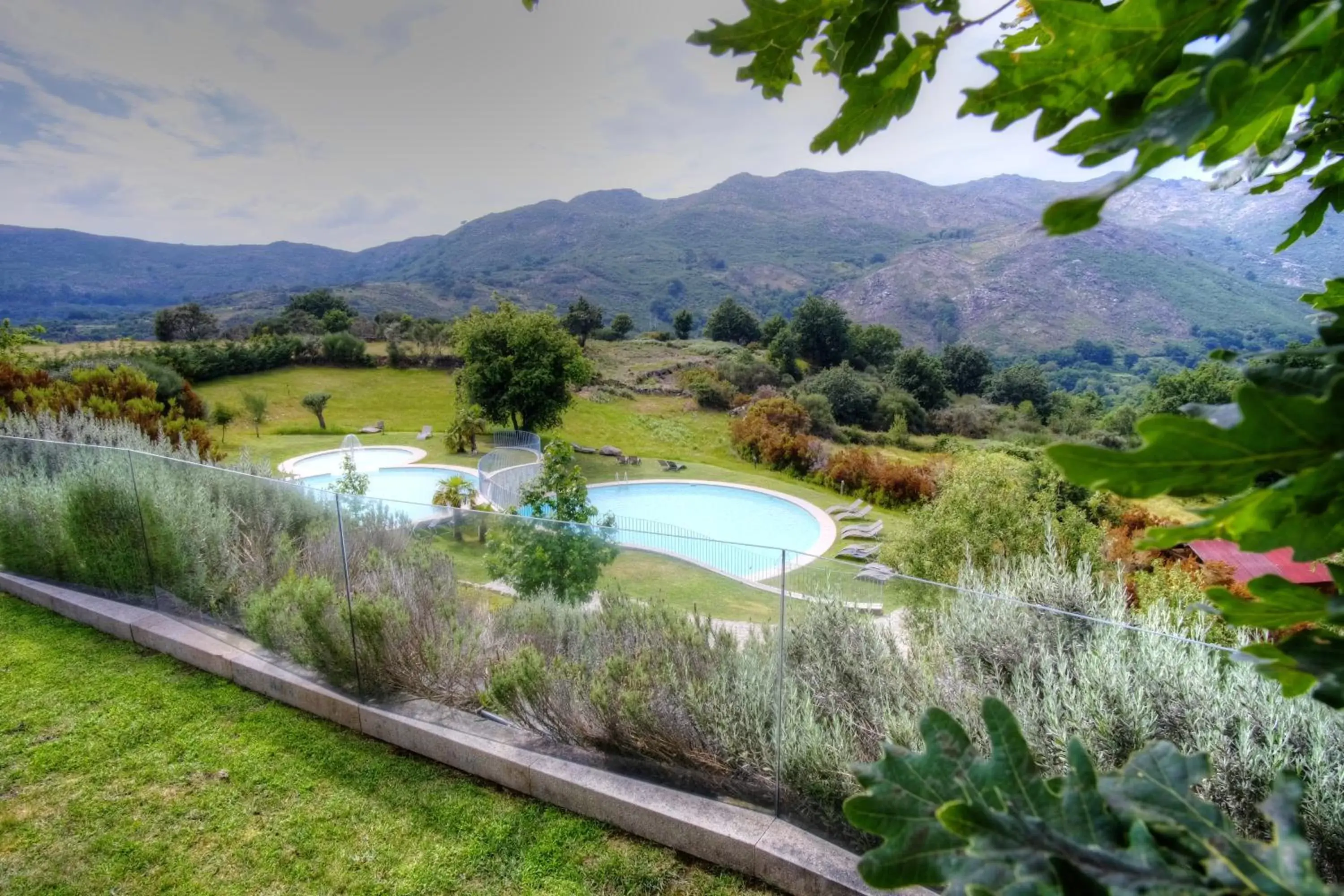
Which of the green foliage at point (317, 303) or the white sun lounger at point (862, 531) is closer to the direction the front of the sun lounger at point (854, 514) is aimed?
the green foliage

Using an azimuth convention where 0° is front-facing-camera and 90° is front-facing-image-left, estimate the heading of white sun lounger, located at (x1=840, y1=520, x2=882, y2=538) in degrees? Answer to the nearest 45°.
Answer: approximately 90°

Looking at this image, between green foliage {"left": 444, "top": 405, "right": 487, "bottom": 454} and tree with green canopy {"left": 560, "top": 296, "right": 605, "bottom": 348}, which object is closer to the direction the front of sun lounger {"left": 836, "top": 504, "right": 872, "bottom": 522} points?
the green foliage

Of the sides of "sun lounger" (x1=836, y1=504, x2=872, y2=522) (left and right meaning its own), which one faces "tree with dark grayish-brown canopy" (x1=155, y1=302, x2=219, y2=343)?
right

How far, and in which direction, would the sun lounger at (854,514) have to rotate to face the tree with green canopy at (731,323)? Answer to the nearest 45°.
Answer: approximately 90° to its right

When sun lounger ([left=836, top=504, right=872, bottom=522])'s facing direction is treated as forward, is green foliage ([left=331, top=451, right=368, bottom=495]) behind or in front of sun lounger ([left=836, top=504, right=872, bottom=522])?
in front

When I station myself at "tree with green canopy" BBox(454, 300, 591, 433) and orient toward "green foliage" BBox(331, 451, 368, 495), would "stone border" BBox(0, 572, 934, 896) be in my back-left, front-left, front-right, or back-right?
front-left

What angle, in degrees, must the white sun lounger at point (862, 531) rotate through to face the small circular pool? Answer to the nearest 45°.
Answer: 0° — it already faces it

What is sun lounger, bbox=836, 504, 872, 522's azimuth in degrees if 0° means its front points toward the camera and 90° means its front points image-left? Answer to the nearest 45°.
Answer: approximately 90°

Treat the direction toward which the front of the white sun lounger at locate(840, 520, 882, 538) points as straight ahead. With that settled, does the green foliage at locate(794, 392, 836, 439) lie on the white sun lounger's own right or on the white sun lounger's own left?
on the white sun lounger's own right

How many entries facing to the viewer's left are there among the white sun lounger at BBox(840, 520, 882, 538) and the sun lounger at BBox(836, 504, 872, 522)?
2

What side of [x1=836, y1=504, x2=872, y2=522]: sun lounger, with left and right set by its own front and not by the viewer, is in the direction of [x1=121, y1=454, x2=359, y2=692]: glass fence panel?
left

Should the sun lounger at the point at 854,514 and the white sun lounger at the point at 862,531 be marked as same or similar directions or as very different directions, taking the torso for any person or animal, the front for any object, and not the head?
same or similar directions

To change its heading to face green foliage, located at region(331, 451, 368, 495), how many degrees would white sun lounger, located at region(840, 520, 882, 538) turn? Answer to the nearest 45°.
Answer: approximately 45° to its left

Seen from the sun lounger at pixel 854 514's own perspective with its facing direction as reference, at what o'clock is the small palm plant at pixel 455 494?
The small palm plant is roughly at 11 o'clock from the sun lounger.
